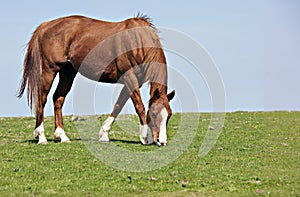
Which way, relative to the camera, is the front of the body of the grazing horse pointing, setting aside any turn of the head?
to the viewer's right
